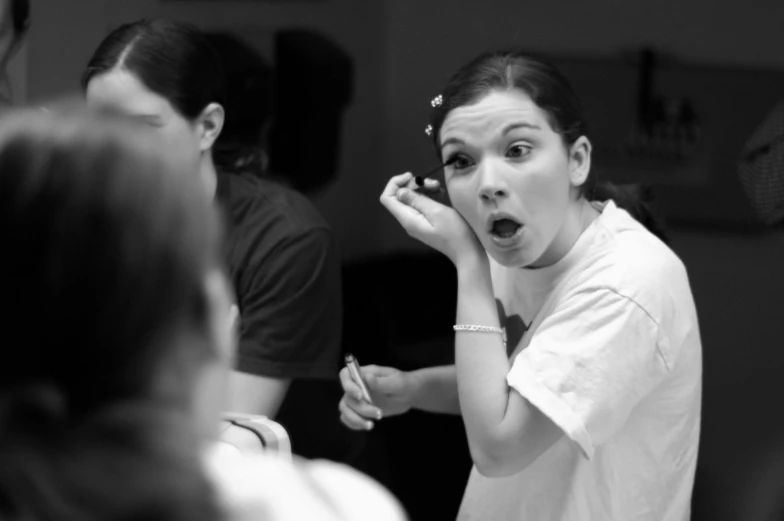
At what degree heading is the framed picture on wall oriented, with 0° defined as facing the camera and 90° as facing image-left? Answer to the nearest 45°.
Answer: approximately 0°
